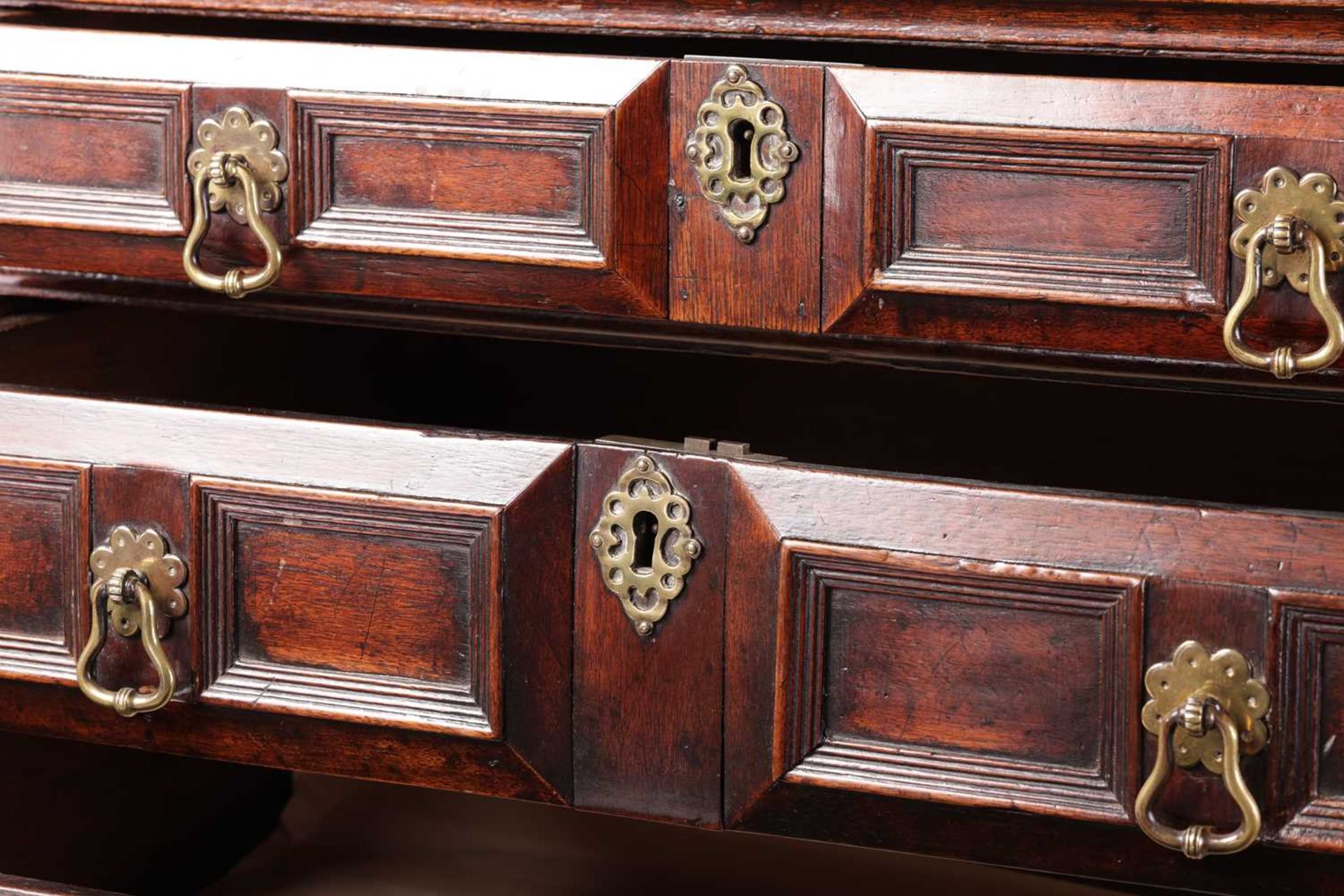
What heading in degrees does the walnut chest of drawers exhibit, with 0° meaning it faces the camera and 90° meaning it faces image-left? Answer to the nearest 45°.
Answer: approximately 45°
